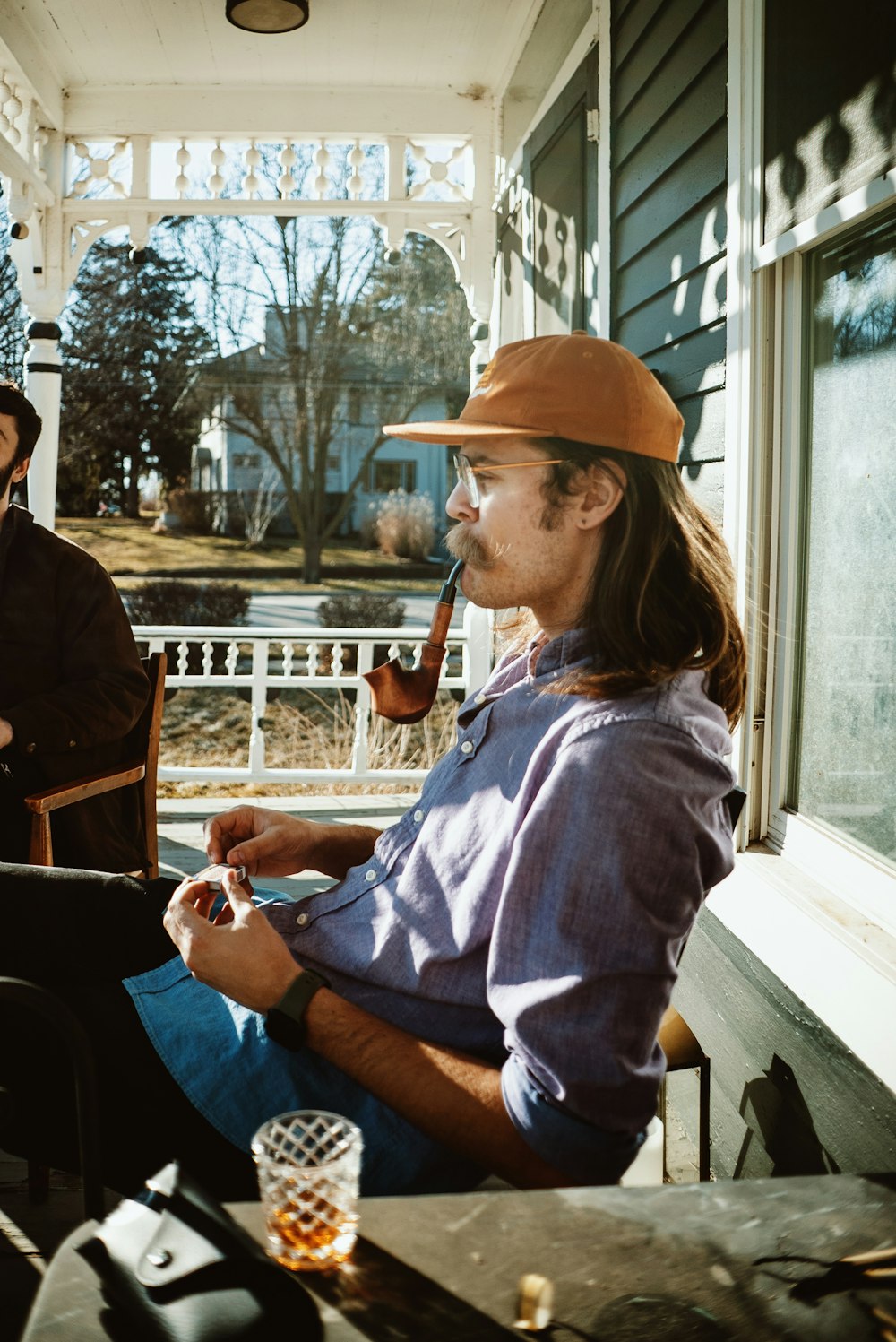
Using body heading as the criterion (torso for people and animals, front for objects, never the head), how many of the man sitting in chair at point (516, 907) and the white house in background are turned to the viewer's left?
1

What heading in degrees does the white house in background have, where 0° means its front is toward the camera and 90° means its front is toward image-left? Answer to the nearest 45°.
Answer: approximately 0°

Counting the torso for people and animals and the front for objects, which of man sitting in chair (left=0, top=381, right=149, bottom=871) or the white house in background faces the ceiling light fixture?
the white house in background

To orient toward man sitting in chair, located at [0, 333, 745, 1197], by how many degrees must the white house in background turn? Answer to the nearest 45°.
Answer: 0° — it already faces them

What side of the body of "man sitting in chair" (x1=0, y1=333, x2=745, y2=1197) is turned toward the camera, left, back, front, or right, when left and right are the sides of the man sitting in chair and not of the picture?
left

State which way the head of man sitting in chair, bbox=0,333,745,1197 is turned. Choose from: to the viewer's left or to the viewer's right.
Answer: to the viewer's left

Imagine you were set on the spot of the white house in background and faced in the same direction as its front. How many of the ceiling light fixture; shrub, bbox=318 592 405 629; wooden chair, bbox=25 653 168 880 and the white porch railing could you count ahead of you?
4

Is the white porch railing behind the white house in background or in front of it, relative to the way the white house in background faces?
in front
